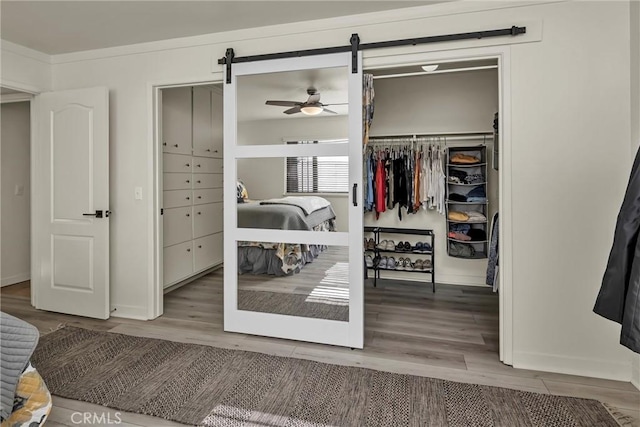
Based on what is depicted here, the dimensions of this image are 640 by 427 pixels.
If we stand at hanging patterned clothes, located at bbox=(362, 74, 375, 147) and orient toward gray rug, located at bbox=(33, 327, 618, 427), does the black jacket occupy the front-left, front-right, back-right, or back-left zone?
front-left

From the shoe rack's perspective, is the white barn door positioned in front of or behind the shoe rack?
in front

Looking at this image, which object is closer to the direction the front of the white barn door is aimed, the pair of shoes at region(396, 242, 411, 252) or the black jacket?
the black jacket

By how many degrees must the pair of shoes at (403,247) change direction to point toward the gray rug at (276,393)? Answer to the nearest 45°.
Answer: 0° — it already faces it

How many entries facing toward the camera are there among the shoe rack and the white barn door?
2

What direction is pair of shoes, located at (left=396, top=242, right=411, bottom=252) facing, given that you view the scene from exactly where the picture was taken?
facing the viewer

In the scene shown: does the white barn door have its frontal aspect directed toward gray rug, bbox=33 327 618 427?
yes

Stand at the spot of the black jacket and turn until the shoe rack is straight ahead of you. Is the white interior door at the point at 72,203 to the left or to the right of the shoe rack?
left

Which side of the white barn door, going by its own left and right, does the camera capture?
front

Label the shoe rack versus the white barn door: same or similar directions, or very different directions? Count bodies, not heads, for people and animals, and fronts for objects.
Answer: same or similar directions

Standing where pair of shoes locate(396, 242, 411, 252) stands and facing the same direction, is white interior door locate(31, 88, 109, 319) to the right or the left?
on its right

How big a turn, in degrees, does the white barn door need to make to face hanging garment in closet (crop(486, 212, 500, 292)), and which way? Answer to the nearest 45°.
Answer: approximately 90° to its left

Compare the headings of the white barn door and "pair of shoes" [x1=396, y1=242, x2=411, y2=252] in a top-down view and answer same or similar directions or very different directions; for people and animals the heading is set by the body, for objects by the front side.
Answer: same or similar directions

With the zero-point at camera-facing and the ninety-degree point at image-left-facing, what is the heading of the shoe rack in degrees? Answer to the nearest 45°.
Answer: approximately 0°
